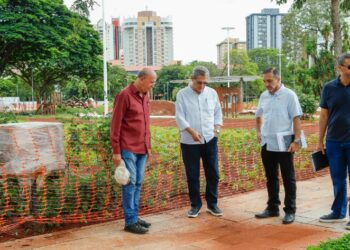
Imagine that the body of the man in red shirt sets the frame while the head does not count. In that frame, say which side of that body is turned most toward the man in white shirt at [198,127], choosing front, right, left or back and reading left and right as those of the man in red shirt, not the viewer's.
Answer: left

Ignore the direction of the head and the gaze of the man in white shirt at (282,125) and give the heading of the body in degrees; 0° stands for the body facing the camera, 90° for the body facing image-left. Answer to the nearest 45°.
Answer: approximately 45°

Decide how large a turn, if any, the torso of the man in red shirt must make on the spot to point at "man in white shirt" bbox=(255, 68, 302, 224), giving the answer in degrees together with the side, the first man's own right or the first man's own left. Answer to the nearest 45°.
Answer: approximately 45° to the first man's own left

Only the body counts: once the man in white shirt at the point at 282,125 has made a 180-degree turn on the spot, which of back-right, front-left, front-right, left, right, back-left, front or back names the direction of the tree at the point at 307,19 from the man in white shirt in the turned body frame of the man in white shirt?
front-left

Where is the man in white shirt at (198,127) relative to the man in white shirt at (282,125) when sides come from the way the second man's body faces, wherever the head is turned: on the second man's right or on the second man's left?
on the second man's right

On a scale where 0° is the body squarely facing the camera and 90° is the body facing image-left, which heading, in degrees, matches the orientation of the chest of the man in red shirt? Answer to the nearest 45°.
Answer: approximately 315°

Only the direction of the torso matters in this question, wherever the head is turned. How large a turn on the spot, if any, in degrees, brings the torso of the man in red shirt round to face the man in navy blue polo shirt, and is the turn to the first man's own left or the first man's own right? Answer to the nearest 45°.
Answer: approximately 45° to the first man's own left

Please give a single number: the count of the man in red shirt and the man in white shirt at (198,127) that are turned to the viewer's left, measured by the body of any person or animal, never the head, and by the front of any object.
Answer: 0
